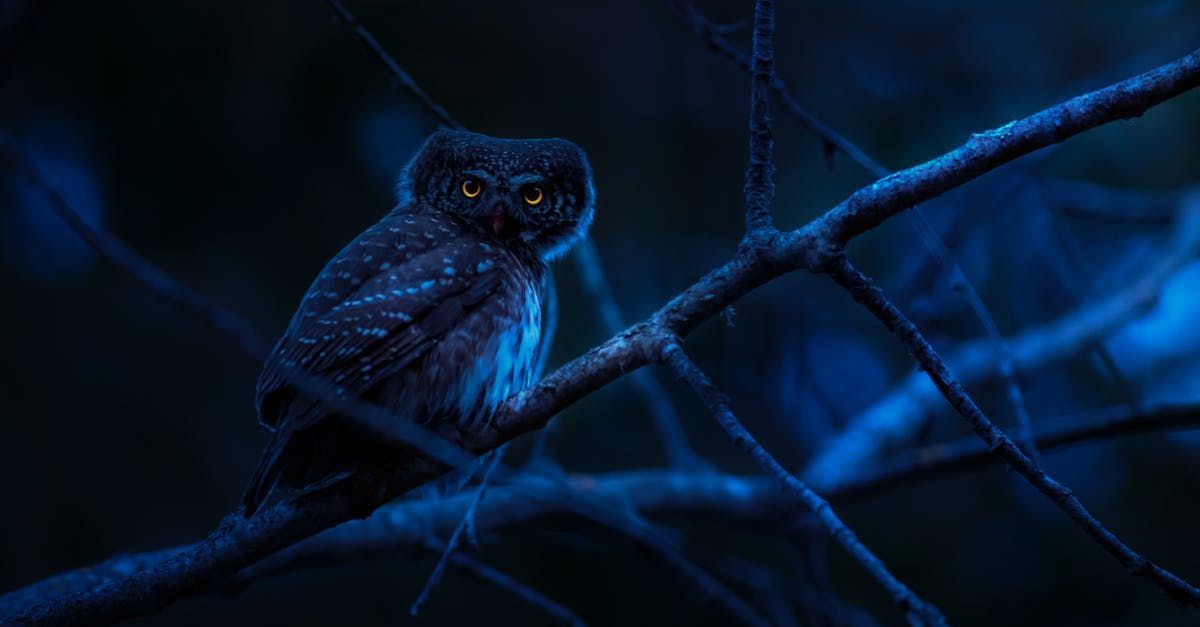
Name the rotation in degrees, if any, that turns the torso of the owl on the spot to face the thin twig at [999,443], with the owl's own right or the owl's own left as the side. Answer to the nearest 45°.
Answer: approximately 45° to the owl's own right

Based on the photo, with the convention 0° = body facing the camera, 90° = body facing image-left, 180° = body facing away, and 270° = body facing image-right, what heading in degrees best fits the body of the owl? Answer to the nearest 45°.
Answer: approximately 270°

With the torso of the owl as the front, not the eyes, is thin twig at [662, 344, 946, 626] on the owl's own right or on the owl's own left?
on the owl's own right

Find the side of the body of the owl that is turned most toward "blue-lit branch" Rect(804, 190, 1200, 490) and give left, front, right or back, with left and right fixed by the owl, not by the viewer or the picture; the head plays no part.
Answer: front

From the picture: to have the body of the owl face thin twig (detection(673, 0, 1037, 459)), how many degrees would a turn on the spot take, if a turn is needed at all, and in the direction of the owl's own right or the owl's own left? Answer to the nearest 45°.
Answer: approximately 45° to the owl's own right
